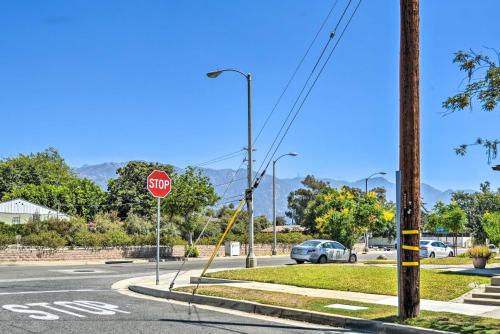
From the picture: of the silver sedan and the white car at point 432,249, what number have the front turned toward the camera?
0

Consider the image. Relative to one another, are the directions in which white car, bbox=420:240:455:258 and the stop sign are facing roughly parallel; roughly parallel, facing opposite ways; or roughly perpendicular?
roughly perpendicular

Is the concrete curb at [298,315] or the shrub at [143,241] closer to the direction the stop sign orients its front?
the concrete curb

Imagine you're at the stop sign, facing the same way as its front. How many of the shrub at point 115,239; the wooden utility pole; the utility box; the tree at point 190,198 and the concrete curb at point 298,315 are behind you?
3

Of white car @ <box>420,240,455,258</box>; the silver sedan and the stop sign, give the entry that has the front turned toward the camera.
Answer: the stop sign

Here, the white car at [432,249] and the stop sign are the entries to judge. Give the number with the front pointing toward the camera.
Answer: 1

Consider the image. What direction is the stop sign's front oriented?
toward the camera

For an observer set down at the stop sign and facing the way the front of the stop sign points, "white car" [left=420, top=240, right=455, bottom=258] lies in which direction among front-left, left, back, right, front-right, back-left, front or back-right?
back-left

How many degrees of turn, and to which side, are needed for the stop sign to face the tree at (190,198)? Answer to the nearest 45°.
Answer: approximately 180°
